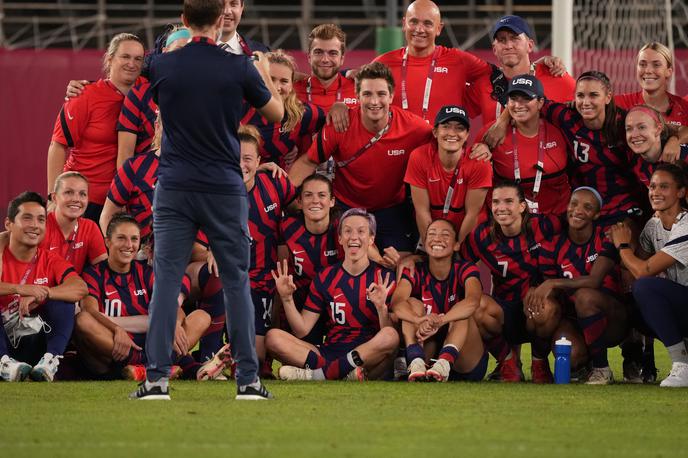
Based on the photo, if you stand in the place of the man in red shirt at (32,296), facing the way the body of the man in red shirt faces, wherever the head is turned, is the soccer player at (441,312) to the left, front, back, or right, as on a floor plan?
left

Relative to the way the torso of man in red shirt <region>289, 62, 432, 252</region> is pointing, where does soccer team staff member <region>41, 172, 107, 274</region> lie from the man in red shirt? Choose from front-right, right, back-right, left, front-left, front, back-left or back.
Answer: right

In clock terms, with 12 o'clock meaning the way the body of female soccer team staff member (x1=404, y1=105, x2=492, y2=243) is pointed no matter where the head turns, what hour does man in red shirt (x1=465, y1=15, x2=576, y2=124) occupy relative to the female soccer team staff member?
The man in red shirt is roughly at 7 o'clock from the female soccer team staff member.

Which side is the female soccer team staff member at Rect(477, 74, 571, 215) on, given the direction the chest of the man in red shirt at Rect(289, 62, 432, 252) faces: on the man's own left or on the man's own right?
on the man's own left

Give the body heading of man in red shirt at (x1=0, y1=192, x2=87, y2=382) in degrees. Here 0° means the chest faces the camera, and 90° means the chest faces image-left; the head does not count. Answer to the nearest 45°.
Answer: approximately 0°

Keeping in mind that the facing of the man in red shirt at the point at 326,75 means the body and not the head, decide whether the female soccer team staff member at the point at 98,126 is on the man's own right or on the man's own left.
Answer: on the man's own right

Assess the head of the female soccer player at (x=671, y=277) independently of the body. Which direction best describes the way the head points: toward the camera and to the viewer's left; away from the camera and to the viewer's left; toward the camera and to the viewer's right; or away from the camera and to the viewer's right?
toward the camera and to the viewer's left

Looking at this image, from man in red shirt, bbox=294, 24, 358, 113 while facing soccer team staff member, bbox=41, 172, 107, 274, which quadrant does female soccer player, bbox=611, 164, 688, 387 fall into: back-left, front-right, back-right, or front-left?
back-left

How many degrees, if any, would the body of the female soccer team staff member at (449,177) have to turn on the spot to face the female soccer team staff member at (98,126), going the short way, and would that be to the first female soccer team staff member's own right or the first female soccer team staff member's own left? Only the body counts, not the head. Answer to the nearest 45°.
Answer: approximately 90° to the first female soccer team staff member's own right

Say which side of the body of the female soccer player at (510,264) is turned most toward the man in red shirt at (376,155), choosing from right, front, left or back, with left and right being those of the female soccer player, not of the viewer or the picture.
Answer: right

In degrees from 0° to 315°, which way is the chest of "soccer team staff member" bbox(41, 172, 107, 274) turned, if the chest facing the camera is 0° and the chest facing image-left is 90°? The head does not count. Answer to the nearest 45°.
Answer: approximately 0°
